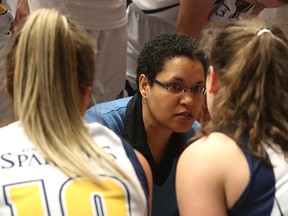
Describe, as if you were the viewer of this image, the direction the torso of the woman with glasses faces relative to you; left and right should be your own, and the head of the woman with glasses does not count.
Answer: facing the viewer and to the right of the viewer

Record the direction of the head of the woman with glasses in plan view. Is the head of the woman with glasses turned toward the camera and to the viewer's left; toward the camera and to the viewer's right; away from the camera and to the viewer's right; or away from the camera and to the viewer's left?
toward the camera and to the viewer's right
